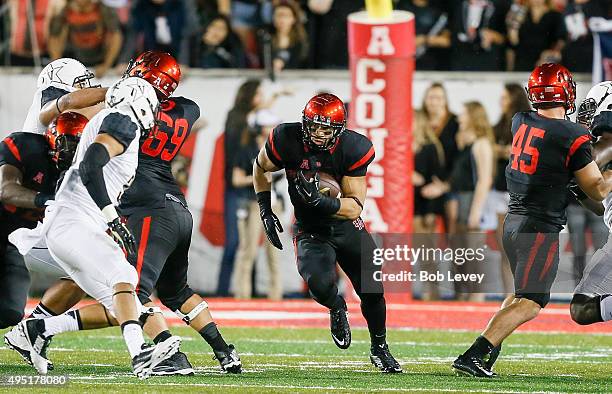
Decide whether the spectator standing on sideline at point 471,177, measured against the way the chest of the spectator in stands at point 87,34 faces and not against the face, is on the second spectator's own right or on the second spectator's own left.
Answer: on the second spectator's own left

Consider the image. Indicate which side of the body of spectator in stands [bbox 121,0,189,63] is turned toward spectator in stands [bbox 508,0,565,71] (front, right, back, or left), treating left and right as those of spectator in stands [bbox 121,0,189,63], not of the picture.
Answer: left

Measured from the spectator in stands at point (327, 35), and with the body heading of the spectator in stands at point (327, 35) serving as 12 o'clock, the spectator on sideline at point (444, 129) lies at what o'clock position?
the spectator on sideline at point (444, 129) is roughly at 10 o'clock from the spectator in stands at point (327, 35).

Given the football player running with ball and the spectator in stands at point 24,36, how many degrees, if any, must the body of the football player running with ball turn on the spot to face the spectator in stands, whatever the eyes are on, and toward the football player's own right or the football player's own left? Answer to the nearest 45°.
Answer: approximately 135° to the football player's own right
